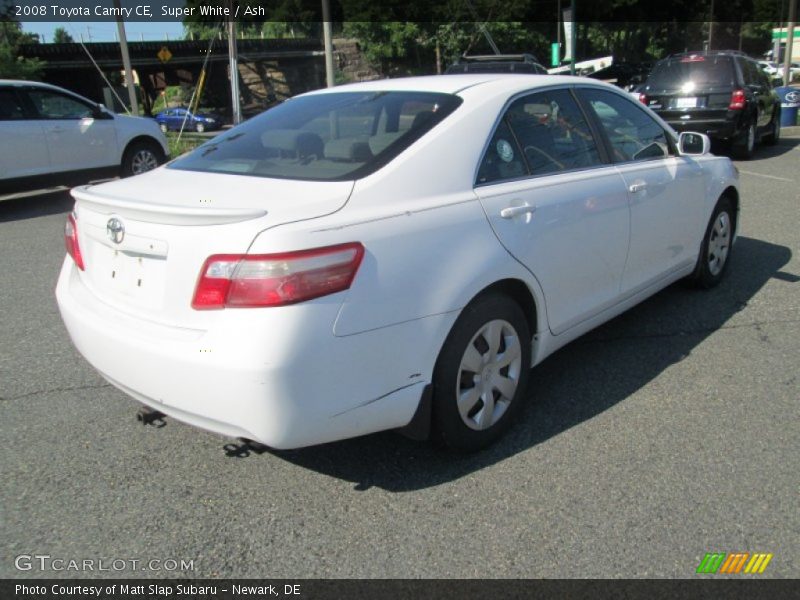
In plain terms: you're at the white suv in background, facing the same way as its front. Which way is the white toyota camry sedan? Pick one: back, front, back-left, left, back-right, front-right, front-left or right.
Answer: right

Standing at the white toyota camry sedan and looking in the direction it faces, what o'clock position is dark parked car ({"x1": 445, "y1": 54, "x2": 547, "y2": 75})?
The dark parked car is roughly at 11 o'clock from the white toyota camry sedan.

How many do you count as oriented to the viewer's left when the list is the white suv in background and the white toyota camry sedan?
0

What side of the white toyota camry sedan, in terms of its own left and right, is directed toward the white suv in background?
left

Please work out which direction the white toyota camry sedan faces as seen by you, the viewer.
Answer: facing away from the viewer and to the right of the viewer

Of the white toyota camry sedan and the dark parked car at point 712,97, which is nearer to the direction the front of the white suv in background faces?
the dark parked car

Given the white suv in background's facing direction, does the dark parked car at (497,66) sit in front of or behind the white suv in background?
in front

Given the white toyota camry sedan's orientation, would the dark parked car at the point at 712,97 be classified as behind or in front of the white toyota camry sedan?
in front

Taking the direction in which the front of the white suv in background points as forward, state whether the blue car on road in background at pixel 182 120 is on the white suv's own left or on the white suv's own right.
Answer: on the white suv's own left

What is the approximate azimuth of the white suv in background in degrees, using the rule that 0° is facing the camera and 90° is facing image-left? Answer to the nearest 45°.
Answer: approximately 270°

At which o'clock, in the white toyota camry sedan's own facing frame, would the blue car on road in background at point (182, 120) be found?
The blue car on road in background is roughly at 10 o'clock from the white toyota camry sedan.
